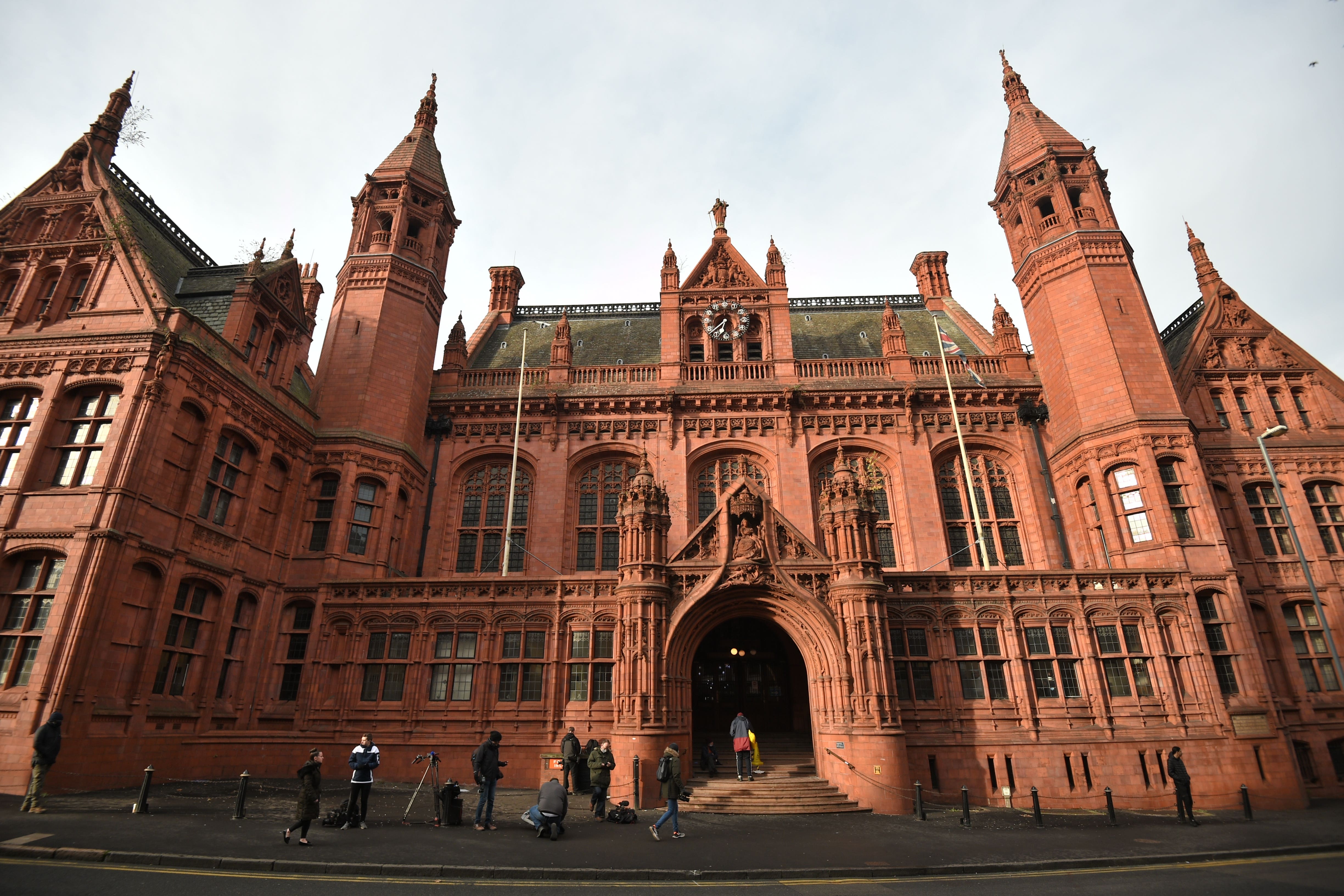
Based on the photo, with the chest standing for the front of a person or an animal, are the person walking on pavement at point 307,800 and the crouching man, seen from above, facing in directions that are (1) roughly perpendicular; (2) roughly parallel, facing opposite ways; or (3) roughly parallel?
roughly perpendicular

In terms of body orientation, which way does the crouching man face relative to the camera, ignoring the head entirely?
away from the camera

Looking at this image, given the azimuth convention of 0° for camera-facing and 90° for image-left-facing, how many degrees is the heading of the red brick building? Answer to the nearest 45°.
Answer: approximately 0°

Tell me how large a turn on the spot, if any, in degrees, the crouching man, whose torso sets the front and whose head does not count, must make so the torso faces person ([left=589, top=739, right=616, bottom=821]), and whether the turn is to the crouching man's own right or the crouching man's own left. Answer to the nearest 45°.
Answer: approximately 45° to the crouching man's own right

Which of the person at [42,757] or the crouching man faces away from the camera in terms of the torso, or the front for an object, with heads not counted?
the crouching man
